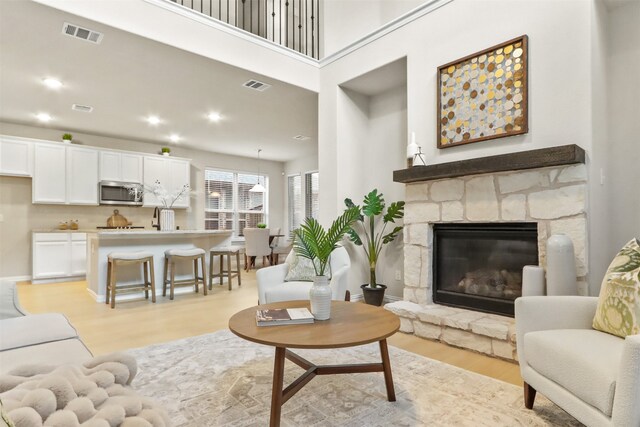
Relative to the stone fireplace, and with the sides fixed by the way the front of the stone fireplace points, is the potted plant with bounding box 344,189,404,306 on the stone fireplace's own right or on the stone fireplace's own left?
on the stone fireplace's own right

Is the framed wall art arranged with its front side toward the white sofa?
yes

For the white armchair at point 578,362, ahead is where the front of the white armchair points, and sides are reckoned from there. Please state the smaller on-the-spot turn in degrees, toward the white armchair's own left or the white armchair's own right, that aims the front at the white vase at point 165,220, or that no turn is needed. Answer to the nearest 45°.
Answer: approximately 45° to the white armchair's own right

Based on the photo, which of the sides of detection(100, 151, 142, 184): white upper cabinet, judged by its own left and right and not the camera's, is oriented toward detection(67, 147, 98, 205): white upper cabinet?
right

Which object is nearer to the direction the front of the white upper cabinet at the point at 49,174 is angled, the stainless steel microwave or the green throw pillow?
the green throw pillow

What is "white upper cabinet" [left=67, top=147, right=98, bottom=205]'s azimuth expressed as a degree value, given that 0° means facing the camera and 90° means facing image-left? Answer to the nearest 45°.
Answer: approximately 0°

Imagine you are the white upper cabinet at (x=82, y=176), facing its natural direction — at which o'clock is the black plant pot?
The black plant pot is roughly at 11 o'clock from the white upper cabinet.

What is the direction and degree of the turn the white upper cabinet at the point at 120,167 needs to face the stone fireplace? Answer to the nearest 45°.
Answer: approximately 45° to its left

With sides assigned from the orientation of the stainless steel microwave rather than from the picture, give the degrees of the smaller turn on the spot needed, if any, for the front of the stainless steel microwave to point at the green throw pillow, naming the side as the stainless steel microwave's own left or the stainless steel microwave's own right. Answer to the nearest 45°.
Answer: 0° — it already faces it

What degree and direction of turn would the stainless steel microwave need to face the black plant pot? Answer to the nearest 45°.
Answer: approximately 45° to its left
